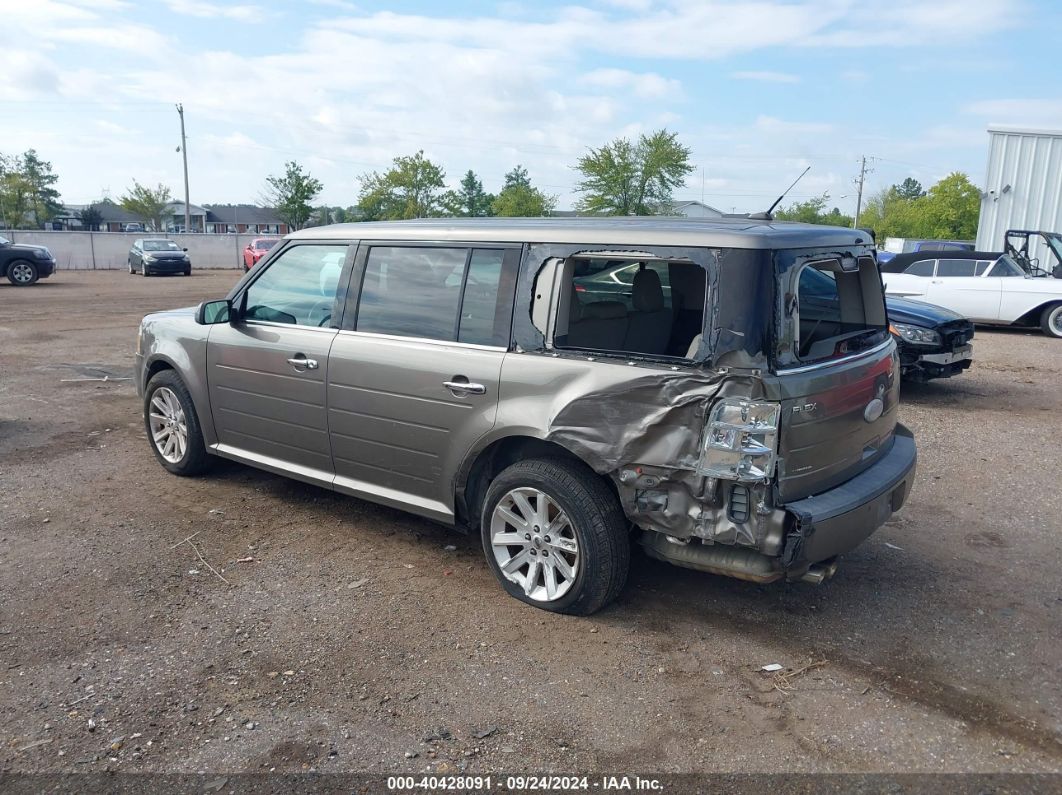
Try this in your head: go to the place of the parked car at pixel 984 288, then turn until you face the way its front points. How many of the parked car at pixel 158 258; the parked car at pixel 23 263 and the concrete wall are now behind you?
3

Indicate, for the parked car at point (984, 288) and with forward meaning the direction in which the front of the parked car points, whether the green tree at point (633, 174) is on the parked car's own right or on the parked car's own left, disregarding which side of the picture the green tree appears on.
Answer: on the parked car's own left

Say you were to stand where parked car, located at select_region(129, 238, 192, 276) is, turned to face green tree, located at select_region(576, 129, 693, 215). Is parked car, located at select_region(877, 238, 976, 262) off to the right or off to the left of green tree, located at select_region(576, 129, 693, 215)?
right

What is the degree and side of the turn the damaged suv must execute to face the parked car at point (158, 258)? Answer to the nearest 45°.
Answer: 0° — it already faces it

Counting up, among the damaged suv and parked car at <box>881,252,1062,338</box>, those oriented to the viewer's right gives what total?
1

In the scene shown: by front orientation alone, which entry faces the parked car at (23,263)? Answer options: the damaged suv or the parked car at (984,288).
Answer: the damaged suv

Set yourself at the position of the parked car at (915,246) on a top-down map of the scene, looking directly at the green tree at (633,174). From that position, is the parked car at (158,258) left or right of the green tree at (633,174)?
left

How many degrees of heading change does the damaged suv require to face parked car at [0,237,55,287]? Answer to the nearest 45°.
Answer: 0° — it already faces it

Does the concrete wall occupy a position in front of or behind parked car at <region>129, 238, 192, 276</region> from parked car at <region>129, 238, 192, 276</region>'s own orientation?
behind

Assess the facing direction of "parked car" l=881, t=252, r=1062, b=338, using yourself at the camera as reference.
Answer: facing to the right of the viewer

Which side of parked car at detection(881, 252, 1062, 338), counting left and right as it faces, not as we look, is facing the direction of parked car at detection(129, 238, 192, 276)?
back

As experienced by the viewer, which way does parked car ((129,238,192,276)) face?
facing the viewer and to the right of the viewer

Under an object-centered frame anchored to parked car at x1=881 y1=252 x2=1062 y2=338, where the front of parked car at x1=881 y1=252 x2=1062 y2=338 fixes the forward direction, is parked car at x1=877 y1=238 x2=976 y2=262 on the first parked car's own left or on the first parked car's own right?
on the first parked car's own left

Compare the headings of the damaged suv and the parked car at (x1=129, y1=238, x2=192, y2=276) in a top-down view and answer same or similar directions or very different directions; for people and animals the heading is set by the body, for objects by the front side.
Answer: very different directions

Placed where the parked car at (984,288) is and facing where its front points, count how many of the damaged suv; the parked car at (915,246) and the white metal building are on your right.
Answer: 1

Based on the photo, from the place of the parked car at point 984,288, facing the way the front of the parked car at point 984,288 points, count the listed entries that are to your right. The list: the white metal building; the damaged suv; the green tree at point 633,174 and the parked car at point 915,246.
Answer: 1

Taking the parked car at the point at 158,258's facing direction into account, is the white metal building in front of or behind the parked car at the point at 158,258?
in front
